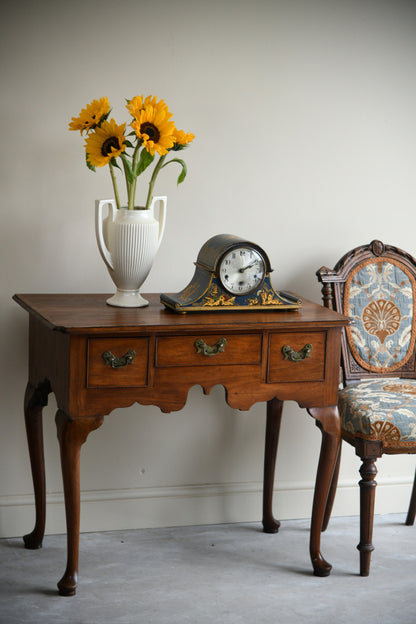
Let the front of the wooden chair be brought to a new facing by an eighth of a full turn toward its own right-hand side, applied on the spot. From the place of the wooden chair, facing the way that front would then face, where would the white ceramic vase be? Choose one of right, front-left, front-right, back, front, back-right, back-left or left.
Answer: front-right

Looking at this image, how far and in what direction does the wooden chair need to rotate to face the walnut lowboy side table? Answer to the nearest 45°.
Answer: approximately 90° to its right

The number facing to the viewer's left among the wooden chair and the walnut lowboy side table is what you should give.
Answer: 0

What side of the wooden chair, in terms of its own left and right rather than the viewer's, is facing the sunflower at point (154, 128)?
right

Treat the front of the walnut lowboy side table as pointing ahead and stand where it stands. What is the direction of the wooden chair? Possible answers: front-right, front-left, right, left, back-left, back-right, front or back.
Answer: back-left

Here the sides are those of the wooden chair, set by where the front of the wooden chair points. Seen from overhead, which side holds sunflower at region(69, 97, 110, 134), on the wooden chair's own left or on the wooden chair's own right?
on the wooden chair's own right

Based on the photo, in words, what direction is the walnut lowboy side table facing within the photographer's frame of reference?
facing the viewer

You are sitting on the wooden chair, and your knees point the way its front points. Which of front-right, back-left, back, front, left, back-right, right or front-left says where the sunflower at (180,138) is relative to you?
right
